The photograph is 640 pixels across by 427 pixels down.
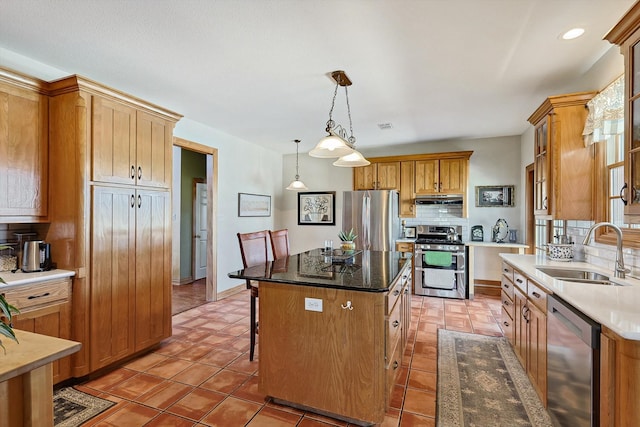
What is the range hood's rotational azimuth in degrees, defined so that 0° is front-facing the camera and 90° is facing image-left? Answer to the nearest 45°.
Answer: approximately 0°

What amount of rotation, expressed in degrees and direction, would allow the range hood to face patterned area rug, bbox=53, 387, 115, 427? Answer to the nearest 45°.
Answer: approximately 45° to its right

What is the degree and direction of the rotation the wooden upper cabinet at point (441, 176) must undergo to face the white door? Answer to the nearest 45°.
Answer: approximately 90° to its right

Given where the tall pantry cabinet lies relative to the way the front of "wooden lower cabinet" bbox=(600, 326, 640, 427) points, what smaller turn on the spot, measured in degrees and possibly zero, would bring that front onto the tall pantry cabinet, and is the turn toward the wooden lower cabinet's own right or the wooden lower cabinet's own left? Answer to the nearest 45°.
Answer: approximately 45° to the wooden lower cabinet's own right

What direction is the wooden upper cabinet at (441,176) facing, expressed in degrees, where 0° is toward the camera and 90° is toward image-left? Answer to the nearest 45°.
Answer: approximately 0°

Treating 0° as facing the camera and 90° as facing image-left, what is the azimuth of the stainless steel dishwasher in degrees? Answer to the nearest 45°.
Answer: approximately 45°

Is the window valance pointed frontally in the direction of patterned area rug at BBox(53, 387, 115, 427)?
yes

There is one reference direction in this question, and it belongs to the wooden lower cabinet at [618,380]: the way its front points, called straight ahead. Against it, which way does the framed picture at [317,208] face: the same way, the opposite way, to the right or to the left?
to the left

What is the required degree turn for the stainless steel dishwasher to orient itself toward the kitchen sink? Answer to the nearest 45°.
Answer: approximately 135° to its right

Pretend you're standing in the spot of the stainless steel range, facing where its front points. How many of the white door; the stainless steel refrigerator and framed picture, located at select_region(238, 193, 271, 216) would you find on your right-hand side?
3

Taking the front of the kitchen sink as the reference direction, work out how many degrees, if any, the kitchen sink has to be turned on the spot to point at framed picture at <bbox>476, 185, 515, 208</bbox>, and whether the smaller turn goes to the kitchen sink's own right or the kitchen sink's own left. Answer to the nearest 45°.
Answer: approximately 90° to the kitchen sink's own right
